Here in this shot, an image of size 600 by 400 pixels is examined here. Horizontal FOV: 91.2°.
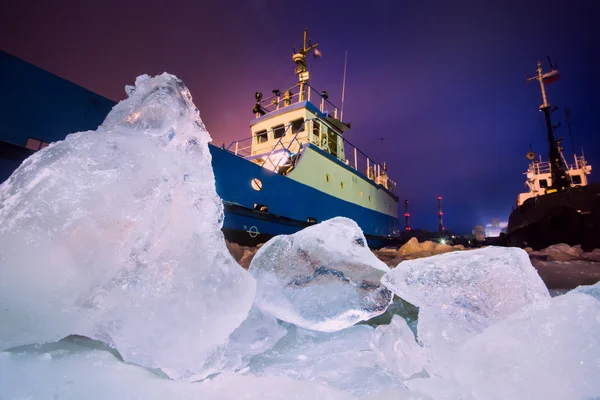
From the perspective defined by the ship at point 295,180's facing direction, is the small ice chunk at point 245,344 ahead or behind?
ahead

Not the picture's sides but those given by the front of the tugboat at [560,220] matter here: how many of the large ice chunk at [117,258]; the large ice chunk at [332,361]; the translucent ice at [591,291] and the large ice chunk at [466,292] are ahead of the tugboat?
4

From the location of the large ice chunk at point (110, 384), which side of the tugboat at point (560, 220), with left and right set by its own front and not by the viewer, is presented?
front

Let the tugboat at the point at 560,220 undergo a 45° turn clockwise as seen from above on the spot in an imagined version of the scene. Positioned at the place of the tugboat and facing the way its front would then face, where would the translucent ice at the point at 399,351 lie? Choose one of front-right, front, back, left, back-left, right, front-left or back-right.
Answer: front-left

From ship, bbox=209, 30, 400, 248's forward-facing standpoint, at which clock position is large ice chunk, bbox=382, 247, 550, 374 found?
The large ice chunk is roughly at 10 o'clock from the ship.

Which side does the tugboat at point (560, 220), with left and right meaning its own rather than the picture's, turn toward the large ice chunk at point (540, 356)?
front

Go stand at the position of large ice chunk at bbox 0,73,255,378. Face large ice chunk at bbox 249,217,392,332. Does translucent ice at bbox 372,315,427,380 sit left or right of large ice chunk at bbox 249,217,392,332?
right

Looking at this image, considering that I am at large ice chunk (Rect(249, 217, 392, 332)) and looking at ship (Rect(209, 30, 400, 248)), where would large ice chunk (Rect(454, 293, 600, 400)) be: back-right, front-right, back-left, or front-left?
back-right

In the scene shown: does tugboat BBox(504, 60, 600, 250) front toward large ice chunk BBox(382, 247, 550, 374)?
yes

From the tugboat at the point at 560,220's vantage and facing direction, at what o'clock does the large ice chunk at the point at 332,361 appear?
The large ice chunk is roughly at 12 o'clock from the tugboat.

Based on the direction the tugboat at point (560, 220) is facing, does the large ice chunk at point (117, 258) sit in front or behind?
in front

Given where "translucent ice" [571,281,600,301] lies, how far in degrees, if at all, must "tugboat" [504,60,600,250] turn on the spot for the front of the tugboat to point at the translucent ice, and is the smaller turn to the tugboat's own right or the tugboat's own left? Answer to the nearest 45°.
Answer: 0° — it already faces it

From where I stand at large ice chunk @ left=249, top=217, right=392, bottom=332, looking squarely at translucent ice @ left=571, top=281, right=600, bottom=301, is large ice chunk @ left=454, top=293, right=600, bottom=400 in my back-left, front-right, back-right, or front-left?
front-right

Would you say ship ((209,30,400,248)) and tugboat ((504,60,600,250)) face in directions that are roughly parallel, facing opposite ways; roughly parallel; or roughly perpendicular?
roughly parallel

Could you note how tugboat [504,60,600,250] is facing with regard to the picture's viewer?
facing the viewer

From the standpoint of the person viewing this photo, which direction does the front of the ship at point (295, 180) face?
facing the viewer and to the left of the viewer

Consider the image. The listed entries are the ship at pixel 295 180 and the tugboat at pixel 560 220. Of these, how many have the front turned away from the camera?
0
